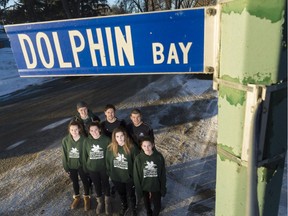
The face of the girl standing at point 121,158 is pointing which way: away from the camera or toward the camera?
toward the camera

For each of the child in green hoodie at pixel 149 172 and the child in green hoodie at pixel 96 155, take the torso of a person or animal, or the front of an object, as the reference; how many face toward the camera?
2

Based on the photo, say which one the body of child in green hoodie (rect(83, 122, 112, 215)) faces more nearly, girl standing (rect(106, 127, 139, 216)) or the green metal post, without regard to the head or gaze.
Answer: the green metal post

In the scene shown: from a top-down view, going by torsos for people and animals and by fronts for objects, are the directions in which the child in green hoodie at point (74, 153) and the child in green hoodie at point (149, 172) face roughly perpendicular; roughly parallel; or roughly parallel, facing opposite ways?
roughly parallel

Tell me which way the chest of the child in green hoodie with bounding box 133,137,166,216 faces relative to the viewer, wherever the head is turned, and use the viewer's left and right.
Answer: facing the viewer

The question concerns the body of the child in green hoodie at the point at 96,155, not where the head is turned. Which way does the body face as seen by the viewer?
toward the camera

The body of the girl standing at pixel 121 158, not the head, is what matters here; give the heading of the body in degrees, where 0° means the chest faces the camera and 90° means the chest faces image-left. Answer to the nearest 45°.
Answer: approximately 0°

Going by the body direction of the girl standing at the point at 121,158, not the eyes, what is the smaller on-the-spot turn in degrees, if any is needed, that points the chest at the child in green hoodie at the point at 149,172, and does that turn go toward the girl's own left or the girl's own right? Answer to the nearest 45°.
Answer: approximately 45° to the girl's own left

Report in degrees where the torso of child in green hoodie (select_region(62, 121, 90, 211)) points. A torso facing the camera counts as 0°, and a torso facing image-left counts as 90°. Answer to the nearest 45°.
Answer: approximately 0°

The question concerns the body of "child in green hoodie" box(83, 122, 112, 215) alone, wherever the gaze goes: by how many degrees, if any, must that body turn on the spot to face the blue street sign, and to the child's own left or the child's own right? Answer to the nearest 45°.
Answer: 0° — they already face it

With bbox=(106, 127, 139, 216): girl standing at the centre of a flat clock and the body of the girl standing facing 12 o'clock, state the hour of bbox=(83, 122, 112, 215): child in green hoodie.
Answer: The child in green hoodie is roughly at 4 o'clock from the girl standing.

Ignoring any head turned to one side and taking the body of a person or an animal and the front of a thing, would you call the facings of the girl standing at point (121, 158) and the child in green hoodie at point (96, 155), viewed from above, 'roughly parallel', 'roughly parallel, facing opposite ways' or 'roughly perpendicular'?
roughly parallel

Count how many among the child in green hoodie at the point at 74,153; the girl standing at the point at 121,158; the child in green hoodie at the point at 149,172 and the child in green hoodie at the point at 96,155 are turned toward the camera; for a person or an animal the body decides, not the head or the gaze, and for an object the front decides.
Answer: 4

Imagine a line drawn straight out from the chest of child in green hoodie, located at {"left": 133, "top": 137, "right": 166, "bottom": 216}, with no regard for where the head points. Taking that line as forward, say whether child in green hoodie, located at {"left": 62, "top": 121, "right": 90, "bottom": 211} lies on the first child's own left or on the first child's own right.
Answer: on the first child's own right
